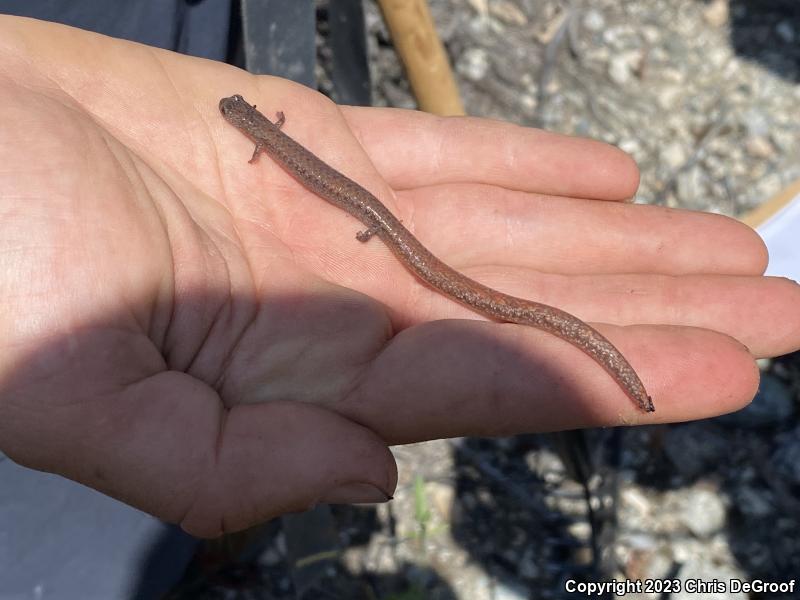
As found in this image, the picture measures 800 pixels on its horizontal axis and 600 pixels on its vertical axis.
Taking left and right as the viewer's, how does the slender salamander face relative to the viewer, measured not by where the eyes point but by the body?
facing away from the viewer and to the left of the viewer
